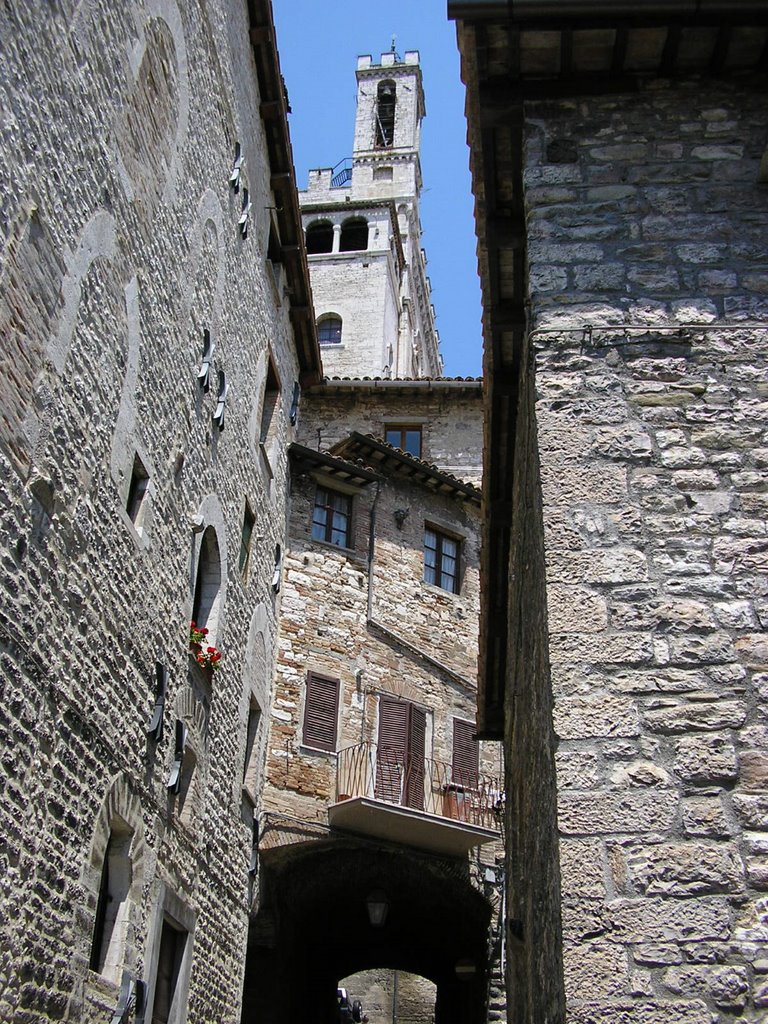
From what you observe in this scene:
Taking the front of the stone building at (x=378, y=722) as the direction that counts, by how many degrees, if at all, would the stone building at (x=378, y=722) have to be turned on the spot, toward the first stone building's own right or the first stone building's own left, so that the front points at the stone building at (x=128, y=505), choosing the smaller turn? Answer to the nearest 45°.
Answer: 0° — it already faces it

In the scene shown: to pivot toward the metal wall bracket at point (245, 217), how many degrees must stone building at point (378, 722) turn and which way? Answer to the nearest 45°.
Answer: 0° — it already faces it

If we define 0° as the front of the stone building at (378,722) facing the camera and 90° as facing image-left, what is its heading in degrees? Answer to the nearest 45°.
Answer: approximately 0°
